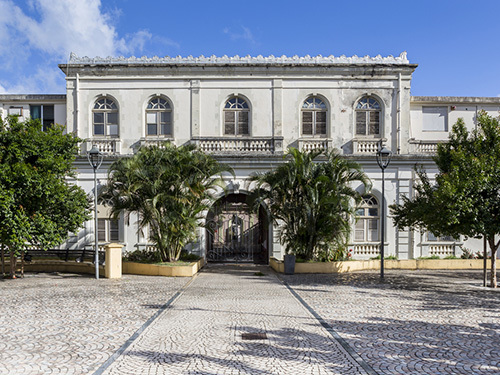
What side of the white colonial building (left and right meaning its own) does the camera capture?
front

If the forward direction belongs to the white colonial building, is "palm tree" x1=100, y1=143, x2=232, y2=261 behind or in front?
in front

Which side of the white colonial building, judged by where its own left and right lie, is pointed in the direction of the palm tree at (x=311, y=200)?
front

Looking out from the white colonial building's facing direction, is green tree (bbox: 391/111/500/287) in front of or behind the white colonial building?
in front
